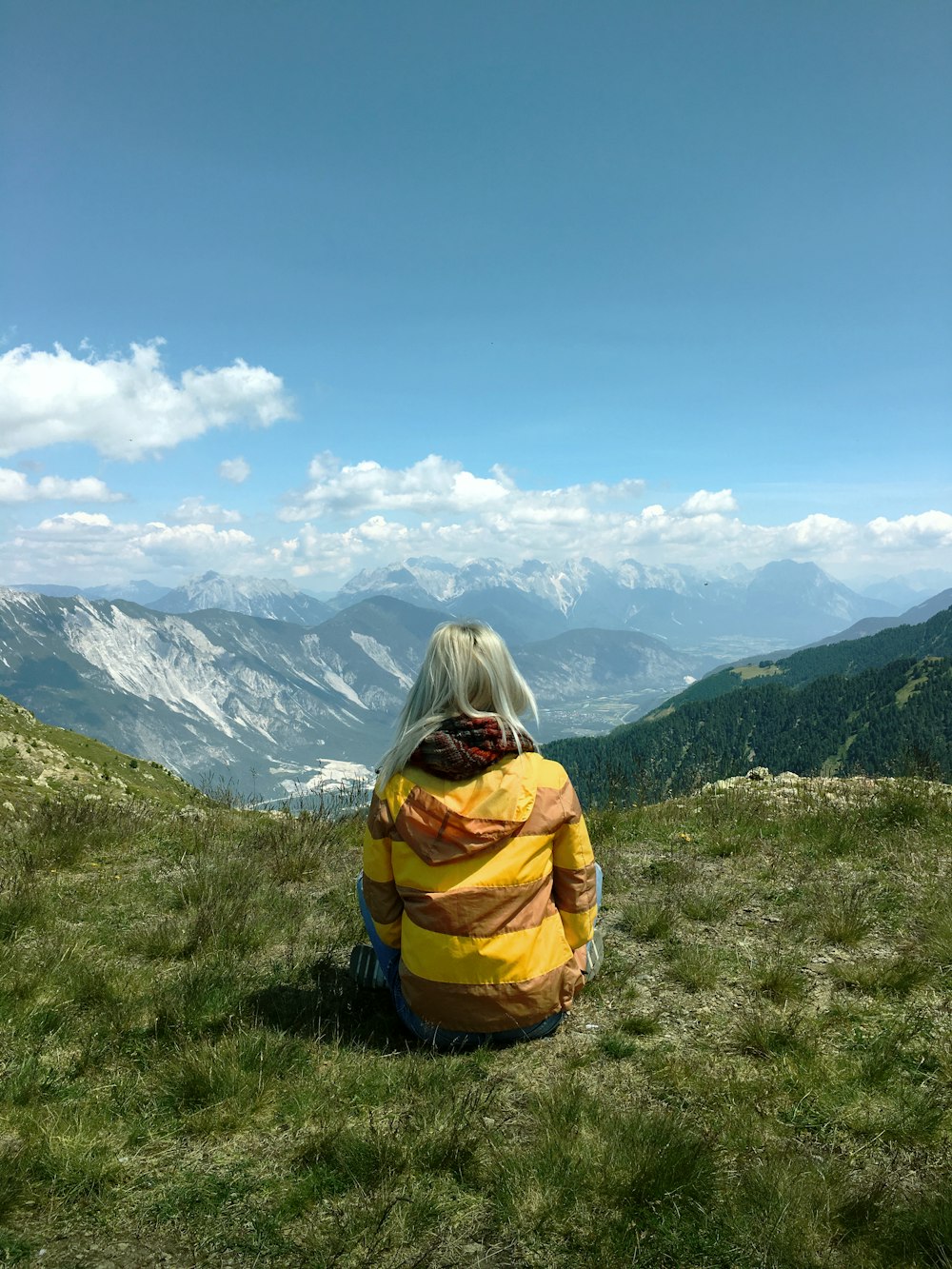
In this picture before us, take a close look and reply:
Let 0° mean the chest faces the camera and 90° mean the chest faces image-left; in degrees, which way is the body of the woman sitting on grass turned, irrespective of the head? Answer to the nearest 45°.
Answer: approximately 180°

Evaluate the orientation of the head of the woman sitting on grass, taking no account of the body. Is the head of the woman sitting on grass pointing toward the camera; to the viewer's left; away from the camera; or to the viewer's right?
away from the camera
